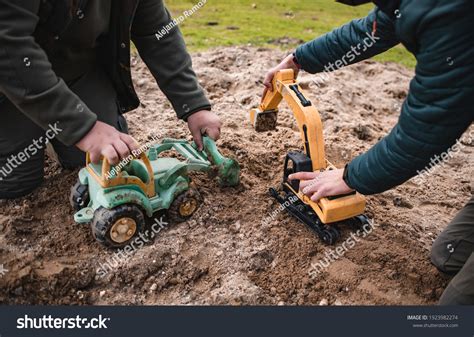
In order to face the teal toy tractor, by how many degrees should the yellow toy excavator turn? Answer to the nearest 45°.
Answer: approximately 45° to its left

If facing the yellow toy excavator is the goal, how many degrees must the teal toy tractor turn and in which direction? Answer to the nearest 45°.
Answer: approximately 45° to its right

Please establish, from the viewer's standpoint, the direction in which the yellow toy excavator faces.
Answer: facing away from the viewer and to the left of the viewer

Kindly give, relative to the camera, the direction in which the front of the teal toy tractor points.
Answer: facing away from the viewer and to the right of the viewer
